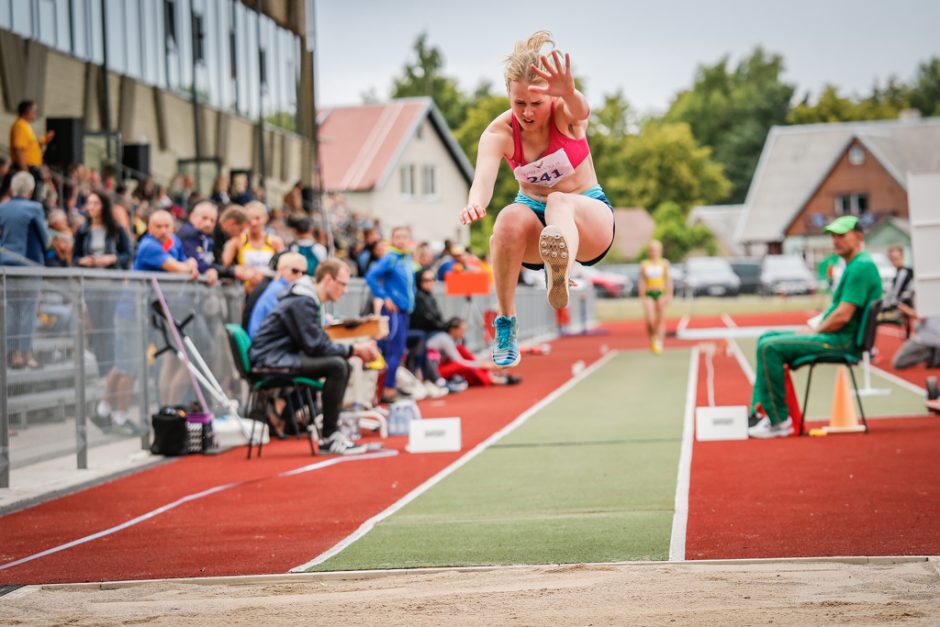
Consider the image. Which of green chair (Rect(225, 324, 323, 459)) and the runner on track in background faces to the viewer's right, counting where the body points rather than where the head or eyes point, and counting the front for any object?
the green chair

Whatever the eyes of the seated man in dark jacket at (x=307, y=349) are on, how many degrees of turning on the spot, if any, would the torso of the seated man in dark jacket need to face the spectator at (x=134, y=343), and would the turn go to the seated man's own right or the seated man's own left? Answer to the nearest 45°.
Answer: approximately 180°

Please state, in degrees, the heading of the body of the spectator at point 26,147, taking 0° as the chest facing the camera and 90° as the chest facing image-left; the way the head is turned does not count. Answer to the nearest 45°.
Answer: approximately 270°

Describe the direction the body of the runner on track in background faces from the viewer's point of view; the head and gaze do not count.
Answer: toward the camera

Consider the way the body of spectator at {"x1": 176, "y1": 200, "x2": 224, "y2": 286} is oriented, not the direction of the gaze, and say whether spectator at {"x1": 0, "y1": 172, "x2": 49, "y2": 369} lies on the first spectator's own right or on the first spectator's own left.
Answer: on the first spectator's own right

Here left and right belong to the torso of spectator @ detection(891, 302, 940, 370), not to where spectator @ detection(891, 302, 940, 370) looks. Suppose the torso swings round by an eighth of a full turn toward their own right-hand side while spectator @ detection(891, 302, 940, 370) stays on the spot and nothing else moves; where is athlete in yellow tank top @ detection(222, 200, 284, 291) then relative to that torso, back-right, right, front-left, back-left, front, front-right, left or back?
left

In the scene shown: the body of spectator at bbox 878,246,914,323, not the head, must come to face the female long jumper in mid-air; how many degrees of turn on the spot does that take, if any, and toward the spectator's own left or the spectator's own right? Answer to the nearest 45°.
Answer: approximately 45° to the spectator's own left

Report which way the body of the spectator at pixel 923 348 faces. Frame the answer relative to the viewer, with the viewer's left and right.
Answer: facing to the left of the viewer

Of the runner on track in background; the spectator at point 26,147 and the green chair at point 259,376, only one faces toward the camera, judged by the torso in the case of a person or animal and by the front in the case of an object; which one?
the runner on track in background

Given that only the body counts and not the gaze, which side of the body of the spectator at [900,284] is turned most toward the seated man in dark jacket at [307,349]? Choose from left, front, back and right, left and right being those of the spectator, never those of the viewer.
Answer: front

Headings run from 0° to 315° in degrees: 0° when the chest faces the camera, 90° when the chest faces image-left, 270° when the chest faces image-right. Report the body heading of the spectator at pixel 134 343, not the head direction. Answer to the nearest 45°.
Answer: approximately 315°

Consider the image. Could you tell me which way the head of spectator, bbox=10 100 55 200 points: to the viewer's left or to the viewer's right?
to the viewer's right

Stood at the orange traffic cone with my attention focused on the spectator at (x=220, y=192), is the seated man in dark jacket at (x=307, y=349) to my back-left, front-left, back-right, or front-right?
front-left

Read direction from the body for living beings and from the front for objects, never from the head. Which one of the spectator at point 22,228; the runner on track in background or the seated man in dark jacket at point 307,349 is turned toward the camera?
the runner on track in background

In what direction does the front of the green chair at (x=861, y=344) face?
to the viewer's left

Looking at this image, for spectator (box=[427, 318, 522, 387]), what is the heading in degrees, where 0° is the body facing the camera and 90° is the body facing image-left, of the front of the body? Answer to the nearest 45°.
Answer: approximately 270°

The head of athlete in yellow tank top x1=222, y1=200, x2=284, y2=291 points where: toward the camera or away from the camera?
toward the camera

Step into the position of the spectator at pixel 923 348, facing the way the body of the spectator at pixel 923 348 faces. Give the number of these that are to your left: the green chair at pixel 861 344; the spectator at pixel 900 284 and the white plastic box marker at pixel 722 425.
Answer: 2
